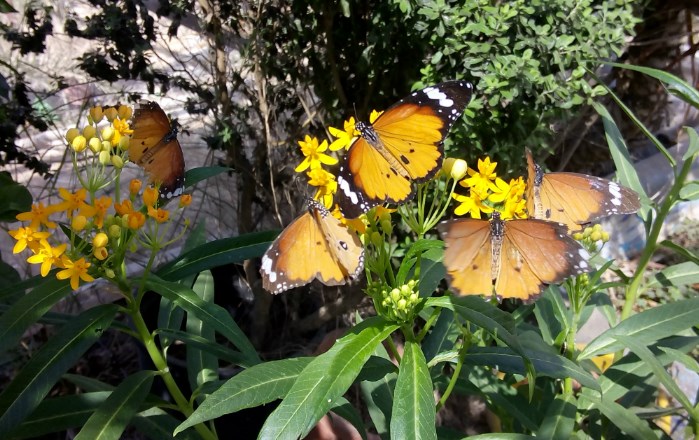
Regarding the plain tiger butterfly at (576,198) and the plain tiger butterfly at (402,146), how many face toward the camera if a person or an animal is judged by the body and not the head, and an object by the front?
0

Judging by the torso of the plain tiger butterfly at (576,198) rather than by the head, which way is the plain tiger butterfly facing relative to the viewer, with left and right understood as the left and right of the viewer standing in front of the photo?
facing away from the viewer

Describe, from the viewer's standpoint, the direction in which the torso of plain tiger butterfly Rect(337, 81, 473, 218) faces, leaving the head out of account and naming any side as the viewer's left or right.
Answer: facing away from the viewer and to the left of the viewer

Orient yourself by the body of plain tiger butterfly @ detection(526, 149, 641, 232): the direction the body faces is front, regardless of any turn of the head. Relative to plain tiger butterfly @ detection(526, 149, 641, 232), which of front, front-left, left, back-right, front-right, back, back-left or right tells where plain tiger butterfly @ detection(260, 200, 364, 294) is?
back-left
